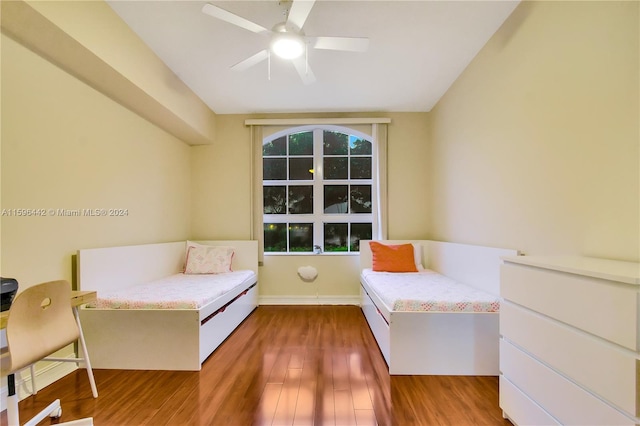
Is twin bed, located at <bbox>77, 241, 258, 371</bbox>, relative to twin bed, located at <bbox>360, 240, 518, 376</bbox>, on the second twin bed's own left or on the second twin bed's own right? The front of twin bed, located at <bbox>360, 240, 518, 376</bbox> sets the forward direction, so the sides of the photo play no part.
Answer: on the second twin bed's own right

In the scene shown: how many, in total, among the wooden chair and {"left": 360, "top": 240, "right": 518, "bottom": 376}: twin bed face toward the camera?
1

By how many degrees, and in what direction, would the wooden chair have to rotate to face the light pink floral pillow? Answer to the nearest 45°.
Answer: approximately 90° to its right

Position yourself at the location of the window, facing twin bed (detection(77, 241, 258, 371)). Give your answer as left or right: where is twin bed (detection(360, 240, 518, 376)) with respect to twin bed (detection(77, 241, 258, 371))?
left

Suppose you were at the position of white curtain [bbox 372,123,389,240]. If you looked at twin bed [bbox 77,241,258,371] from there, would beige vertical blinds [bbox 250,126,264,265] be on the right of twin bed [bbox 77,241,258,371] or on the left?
right

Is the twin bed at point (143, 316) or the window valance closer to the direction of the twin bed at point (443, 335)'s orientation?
the twin bed
